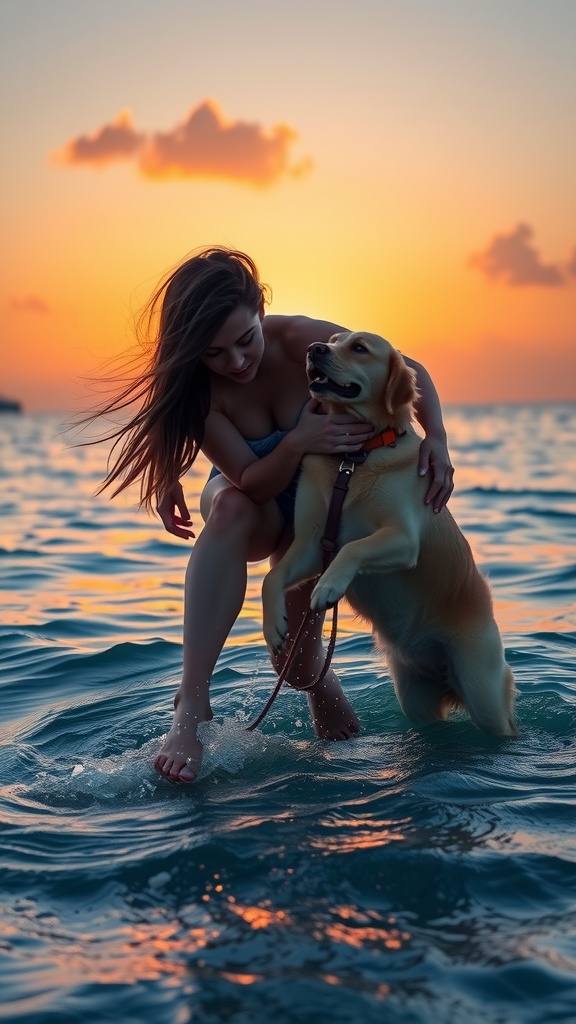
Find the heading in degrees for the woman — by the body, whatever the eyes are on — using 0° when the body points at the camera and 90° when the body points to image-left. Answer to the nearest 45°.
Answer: approximately 0°

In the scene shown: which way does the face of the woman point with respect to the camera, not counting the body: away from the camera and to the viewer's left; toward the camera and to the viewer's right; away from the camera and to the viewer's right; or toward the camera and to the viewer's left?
toward the camera and to the viewer's right
